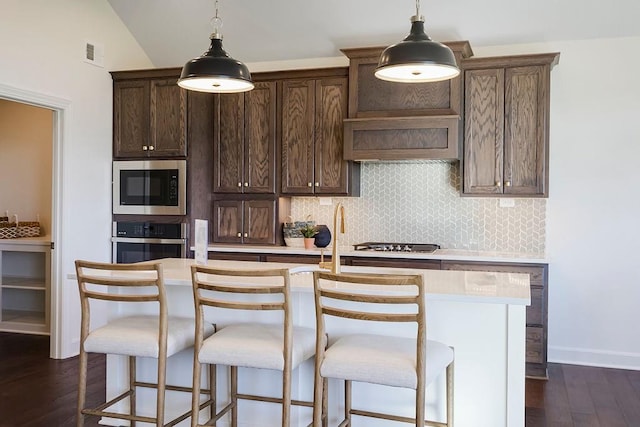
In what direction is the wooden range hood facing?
toward the camera

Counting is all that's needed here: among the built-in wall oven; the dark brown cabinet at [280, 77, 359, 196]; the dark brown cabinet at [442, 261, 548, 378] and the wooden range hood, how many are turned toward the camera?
4

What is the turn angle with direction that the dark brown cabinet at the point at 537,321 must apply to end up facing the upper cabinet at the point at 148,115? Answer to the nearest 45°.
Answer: approximately 90° to its right

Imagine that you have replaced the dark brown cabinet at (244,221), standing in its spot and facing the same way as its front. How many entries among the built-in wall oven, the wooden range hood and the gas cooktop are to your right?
1

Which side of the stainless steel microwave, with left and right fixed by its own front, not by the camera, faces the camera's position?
front

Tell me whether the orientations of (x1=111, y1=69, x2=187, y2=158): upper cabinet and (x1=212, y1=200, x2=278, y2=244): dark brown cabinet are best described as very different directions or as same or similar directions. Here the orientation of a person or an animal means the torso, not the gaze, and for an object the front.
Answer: same or similar directions

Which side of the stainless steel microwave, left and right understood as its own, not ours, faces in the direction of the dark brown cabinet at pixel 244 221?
left

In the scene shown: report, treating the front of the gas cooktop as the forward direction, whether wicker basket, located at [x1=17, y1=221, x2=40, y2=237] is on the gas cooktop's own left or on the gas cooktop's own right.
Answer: on the gas cooktop's own right

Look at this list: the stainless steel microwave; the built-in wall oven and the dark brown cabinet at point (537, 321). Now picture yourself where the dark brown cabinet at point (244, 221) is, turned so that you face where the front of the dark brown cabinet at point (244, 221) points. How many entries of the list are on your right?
2

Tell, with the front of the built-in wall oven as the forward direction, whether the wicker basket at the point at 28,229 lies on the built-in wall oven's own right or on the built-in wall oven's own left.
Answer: on the built-in wall oven's own right

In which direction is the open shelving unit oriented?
toward the camera

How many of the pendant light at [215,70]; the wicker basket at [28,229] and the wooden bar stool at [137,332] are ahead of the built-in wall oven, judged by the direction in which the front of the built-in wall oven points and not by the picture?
2

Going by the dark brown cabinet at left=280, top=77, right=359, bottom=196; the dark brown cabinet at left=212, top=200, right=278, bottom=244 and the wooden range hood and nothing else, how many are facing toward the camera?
3

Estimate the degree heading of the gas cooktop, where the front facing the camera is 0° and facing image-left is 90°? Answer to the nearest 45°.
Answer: approximately 0°

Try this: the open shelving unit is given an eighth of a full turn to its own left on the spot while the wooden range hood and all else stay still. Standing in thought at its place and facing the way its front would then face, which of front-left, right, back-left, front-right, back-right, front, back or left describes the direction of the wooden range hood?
front

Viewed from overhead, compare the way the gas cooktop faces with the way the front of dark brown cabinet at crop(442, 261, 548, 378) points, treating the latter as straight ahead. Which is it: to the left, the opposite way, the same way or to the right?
the same way

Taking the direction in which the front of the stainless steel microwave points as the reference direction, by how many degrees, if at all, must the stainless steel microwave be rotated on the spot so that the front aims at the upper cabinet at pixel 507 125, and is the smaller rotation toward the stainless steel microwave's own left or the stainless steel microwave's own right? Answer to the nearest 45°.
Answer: approximately 45° to the stainless steel microwave's own left

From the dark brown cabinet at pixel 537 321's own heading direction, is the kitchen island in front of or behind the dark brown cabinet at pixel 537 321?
in front

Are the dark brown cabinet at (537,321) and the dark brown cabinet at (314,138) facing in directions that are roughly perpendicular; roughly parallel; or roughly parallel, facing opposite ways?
roughly parallel
